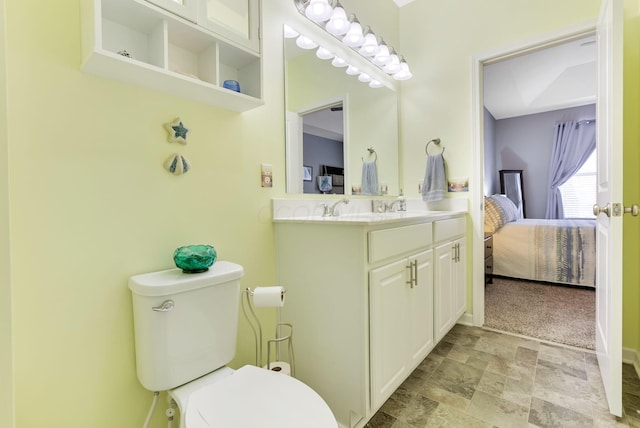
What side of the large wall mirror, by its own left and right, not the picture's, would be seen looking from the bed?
left

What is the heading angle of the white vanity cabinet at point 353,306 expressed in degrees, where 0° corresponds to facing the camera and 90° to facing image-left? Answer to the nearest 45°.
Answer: approximately 315°

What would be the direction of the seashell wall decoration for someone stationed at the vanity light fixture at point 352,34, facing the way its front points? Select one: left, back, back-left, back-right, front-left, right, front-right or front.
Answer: right

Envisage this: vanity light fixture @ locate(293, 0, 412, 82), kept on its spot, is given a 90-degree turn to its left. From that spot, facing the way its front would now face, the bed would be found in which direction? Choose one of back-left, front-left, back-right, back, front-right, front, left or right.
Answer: front

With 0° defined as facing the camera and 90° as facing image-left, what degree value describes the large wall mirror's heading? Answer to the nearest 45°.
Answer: approximately 315°

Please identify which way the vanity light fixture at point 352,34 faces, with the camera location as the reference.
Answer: facing the viewer and to the right of the viewer

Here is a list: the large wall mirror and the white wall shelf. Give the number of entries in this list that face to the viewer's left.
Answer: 0

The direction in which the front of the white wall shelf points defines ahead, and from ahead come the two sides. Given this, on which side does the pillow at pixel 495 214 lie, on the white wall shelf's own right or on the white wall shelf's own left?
on the white wall shelf's own left
